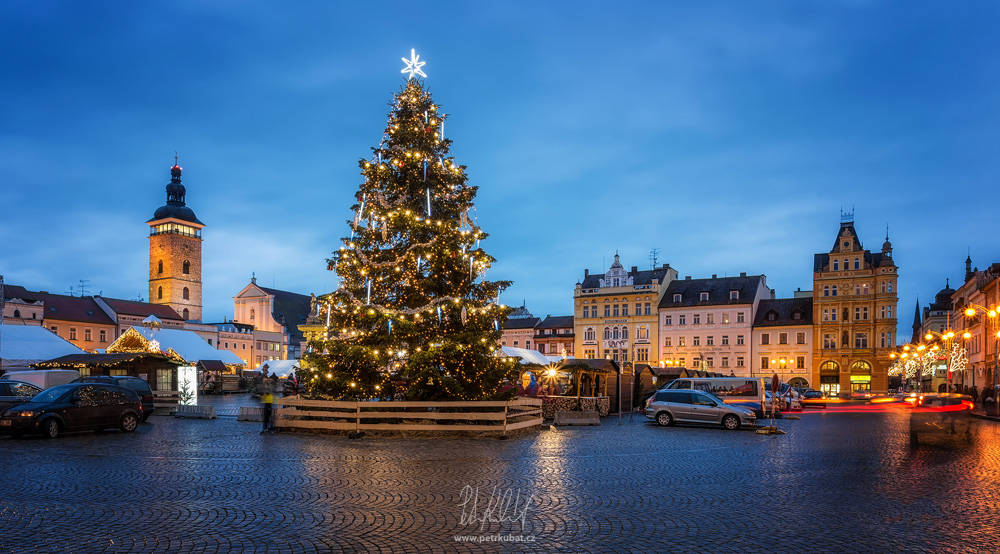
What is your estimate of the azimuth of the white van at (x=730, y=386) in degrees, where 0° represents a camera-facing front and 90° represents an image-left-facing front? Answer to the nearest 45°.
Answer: approximately 90°

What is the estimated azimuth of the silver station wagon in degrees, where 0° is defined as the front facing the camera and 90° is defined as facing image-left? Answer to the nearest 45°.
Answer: approximately 270°

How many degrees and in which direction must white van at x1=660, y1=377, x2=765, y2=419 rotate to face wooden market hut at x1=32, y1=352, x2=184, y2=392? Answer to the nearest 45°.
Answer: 0° — it already faces it

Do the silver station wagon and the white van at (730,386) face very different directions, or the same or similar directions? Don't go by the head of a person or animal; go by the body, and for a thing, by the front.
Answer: very different directions

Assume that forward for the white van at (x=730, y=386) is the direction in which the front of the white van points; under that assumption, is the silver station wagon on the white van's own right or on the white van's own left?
on the white van's own left

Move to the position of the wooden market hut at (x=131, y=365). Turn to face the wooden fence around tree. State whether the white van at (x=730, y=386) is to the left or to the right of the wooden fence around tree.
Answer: left
